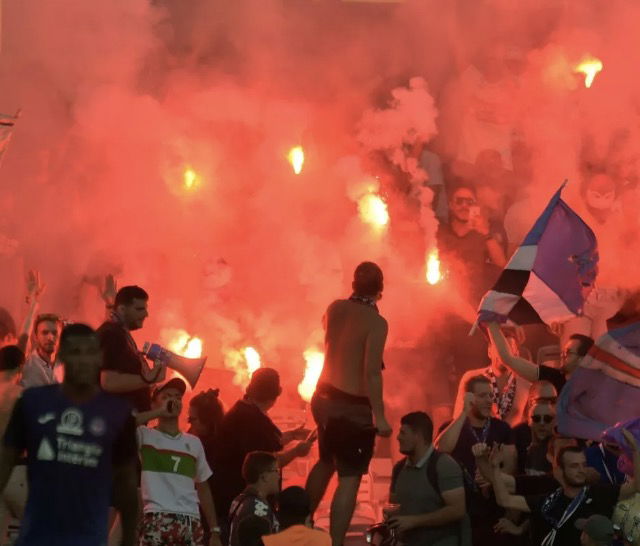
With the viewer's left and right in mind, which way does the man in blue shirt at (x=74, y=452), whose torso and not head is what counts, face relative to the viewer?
facing the viewer

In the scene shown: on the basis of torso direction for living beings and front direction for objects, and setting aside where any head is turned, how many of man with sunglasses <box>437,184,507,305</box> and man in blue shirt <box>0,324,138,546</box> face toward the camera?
2

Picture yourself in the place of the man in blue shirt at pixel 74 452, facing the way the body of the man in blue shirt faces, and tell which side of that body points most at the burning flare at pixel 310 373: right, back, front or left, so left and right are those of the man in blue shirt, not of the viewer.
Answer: back

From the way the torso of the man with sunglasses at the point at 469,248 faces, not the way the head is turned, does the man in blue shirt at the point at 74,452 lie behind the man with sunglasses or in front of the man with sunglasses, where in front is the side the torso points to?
in front

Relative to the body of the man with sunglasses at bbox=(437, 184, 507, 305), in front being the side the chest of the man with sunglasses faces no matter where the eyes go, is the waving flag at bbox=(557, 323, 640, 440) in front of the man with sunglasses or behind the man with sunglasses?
in front

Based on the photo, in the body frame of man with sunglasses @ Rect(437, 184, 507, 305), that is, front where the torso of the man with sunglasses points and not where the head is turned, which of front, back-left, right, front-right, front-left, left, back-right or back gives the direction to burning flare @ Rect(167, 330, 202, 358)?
right

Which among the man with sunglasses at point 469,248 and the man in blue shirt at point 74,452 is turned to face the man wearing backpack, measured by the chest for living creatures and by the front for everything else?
the man with sunglasses

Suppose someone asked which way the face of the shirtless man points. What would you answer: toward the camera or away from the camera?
away from the camera

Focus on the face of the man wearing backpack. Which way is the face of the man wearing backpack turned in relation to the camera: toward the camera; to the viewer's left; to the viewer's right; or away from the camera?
to the viewer's left
